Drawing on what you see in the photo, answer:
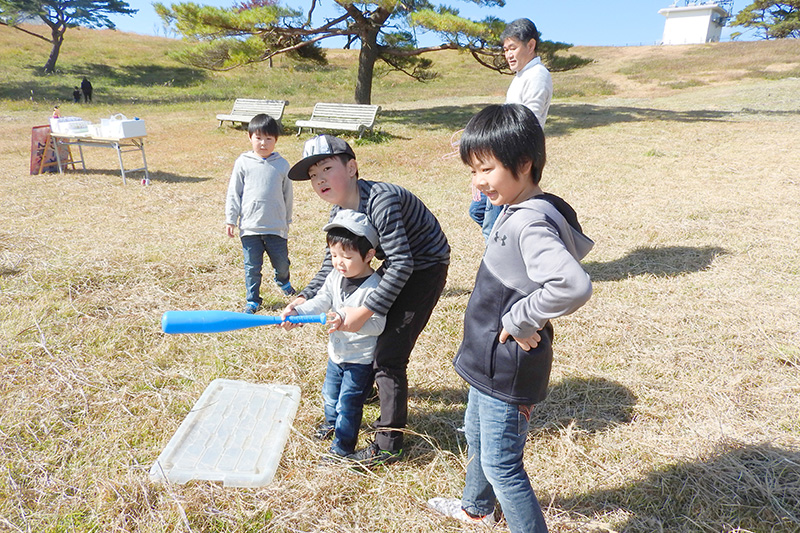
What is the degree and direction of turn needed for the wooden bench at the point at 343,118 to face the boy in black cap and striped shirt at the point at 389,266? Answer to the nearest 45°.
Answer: approximately 45° to its left

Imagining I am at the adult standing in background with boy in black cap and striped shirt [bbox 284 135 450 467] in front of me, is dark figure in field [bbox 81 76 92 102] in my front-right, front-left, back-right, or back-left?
back-right

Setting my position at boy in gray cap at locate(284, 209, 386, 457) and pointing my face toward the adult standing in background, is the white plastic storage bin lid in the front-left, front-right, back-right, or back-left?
back-left

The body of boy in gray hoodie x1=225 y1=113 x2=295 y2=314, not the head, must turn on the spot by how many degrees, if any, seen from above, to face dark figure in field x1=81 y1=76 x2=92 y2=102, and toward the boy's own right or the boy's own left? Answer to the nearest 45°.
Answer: approximately 180°

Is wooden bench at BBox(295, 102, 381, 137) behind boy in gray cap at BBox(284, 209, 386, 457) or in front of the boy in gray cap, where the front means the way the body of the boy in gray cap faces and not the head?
behind

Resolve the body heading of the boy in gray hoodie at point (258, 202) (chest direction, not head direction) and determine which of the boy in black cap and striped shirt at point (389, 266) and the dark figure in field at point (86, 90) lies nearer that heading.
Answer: the boy in black cap and striped shirt

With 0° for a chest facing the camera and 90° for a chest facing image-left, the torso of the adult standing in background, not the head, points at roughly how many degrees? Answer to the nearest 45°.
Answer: approximately 45°

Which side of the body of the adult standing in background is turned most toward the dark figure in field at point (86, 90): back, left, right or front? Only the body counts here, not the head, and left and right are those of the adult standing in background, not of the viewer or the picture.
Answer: right

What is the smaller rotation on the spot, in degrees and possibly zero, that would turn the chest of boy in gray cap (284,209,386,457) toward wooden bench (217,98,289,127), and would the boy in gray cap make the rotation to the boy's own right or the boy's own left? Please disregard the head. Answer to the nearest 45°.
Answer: approximately 135° to the boy's own right

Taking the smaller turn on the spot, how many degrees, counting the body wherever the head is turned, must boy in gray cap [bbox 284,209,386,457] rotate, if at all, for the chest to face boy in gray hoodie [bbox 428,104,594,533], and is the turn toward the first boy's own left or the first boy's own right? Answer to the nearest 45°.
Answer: approximately 90° to the first boy's own left

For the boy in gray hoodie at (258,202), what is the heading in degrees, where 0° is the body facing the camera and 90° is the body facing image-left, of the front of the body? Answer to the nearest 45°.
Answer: approximately 0°
